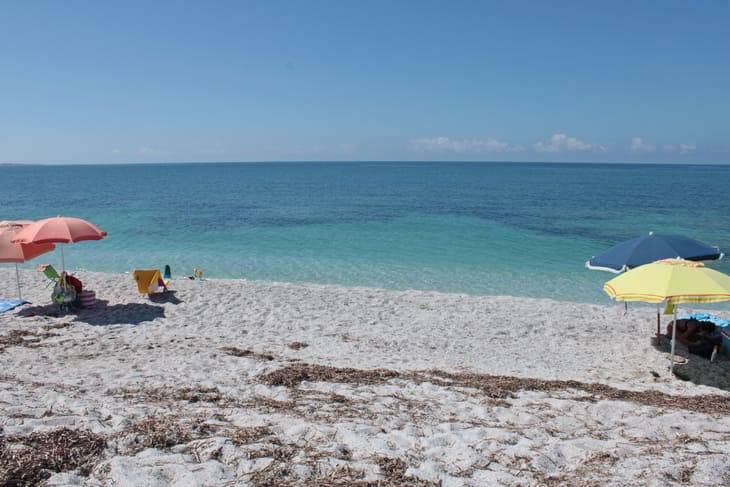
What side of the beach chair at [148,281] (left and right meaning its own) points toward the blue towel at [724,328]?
right

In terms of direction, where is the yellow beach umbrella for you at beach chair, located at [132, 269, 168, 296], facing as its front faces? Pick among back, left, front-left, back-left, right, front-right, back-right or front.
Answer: right

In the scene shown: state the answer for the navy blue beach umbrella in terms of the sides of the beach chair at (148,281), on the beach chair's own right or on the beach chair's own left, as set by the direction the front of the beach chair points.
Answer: on the beach chair's own right

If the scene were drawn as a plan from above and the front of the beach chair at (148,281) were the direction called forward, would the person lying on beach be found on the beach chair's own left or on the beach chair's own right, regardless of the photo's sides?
on the beach chair's own right

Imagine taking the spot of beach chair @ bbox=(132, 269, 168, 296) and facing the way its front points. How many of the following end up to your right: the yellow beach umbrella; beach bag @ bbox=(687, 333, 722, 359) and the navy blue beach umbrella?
3

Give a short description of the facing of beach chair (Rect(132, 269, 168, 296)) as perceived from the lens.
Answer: facing away from the viewer and to the right of the viewer

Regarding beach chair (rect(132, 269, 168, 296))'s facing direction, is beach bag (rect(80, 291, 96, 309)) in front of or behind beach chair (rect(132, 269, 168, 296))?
behind

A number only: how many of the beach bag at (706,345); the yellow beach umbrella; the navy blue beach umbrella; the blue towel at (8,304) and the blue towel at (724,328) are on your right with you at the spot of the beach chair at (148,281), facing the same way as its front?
4

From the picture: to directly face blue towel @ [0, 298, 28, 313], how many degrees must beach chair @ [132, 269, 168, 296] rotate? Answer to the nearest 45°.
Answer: approximately 135° to its left

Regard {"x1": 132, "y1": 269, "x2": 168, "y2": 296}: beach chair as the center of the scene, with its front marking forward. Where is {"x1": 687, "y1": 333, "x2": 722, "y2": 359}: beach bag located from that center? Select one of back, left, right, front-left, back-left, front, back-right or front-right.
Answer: right
